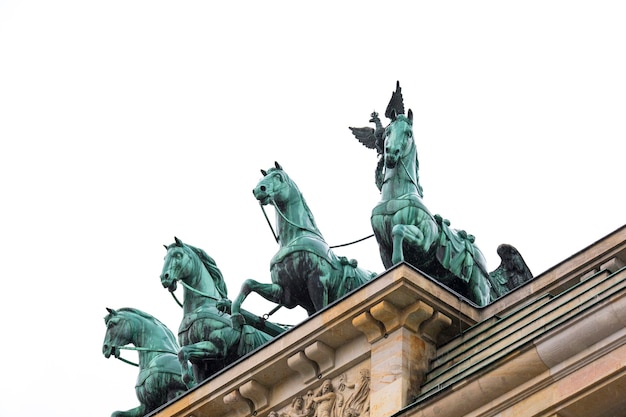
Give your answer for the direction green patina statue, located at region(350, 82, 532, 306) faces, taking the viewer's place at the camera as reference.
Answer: facing the viewer and to the left of the viewer

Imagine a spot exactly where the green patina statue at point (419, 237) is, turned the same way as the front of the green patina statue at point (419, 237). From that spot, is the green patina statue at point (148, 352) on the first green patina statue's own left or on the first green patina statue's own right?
on the first green patina statue's own right

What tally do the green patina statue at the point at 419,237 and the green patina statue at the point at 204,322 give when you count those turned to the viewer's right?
0

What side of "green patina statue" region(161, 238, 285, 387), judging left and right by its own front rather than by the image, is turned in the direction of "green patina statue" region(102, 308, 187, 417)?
right
